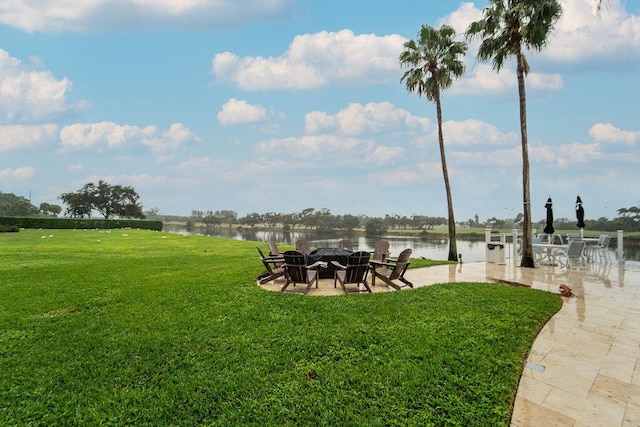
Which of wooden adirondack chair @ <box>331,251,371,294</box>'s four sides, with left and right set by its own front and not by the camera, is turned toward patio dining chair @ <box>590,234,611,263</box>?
right

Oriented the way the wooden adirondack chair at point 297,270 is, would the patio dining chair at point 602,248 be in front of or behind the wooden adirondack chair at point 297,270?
in front

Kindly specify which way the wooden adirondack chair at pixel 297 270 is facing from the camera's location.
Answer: facing away from the viewer and to the right of the viewer

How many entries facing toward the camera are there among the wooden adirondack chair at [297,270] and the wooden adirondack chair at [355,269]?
0

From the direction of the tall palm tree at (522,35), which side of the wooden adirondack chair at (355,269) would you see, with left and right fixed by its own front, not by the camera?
right

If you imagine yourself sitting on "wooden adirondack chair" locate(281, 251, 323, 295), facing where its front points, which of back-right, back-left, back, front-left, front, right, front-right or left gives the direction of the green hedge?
left

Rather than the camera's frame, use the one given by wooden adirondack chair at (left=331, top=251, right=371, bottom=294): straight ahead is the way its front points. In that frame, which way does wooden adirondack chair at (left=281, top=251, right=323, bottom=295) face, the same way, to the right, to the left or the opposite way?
to the right

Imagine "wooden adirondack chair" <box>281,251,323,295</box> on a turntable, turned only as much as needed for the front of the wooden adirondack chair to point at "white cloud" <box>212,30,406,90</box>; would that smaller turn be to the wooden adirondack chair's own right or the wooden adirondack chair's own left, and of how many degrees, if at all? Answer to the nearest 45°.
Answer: approximately 45° to the wooden adirondack chair's own left

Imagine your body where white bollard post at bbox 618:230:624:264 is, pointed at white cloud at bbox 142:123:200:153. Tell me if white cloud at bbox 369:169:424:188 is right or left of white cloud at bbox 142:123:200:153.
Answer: right

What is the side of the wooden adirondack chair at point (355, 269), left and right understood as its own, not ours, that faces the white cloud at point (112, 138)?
front

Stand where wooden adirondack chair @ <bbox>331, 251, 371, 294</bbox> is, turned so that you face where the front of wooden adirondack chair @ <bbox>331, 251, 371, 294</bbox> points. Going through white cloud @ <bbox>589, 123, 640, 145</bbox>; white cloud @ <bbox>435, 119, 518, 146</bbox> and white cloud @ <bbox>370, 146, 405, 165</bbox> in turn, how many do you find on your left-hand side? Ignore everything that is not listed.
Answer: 0

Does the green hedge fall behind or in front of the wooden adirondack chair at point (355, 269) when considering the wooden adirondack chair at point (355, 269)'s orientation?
in front

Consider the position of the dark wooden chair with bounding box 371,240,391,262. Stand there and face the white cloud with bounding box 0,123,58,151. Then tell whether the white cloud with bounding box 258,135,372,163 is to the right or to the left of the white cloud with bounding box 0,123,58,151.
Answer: right
